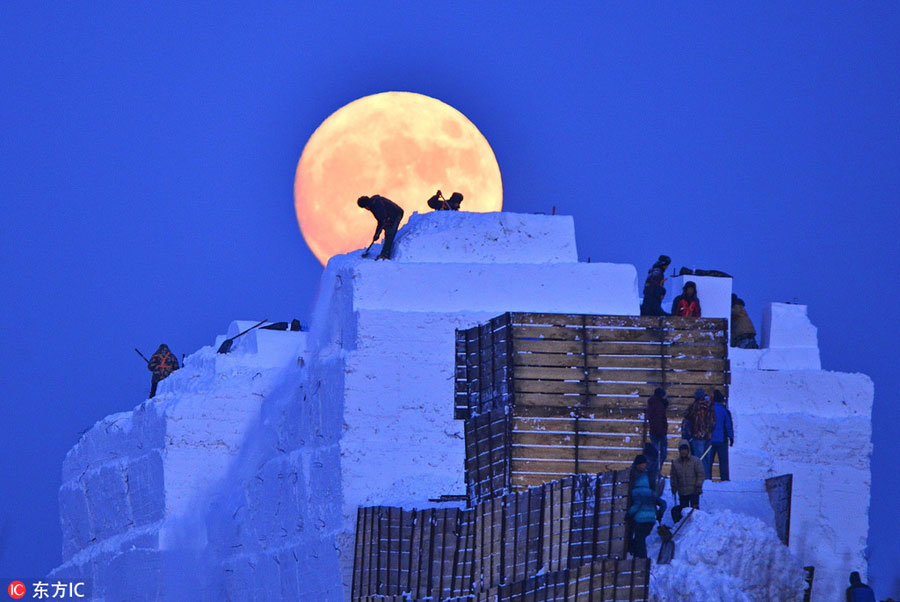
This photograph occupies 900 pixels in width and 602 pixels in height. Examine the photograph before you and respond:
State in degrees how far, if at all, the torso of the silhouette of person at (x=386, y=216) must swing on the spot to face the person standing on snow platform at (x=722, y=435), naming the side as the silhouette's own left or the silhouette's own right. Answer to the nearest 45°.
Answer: approximately 135° to the silhouette's own left

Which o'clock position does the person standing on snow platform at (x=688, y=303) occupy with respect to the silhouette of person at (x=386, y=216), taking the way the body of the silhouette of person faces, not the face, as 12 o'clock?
The person standing on snow platform is roughly at 6 o'clock from the silhouette of person.

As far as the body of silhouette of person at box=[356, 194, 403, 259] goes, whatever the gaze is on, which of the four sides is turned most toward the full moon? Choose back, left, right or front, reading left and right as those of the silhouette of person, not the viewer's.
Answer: right

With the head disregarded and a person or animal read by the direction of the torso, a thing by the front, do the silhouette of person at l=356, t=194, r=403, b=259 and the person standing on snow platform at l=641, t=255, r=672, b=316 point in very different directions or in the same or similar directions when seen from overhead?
very different directions

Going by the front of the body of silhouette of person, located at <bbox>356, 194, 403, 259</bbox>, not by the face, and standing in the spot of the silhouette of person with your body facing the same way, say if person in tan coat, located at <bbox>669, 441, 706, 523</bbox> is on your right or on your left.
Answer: on your left

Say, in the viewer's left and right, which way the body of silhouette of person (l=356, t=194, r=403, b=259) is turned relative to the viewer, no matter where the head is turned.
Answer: facing to the left of the viewer

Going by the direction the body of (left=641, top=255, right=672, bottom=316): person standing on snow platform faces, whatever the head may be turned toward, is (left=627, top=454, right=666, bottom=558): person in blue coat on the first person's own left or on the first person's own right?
on the first person's own right
